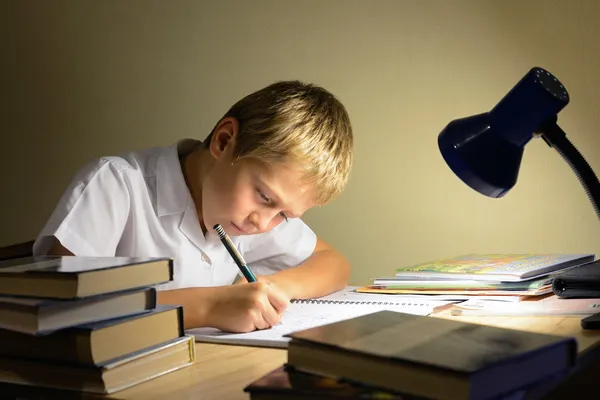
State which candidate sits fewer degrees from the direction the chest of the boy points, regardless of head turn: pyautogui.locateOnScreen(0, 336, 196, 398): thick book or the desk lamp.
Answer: the desk lamp

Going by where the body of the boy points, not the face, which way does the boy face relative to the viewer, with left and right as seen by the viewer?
facing the viewer and to the right of the viewer

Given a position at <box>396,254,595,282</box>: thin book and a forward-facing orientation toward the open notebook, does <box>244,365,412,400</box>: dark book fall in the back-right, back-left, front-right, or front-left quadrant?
front-left

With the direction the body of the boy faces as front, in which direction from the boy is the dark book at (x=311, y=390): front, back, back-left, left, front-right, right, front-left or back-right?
front-right

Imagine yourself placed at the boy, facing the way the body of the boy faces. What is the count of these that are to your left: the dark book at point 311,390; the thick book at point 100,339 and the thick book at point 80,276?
0

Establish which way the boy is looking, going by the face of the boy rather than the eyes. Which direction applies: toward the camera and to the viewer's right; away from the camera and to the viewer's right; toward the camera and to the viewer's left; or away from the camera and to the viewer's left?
toward the camera and to the viewer's right

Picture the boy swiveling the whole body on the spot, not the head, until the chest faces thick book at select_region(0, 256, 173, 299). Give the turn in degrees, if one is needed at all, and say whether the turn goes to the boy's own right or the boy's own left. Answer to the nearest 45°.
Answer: approximately 45° to the boy's own right

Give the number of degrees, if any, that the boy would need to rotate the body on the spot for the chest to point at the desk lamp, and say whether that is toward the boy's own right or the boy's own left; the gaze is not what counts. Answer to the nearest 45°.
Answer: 0° — they already face it

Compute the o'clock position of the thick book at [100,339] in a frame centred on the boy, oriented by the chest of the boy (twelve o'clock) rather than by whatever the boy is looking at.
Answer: The thick book is roughly at 2 o'clock from the boy.

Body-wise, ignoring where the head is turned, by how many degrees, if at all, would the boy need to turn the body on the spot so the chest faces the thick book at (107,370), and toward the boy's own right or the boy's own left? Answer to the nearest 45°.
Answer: approximately 45° to the boy's own right
